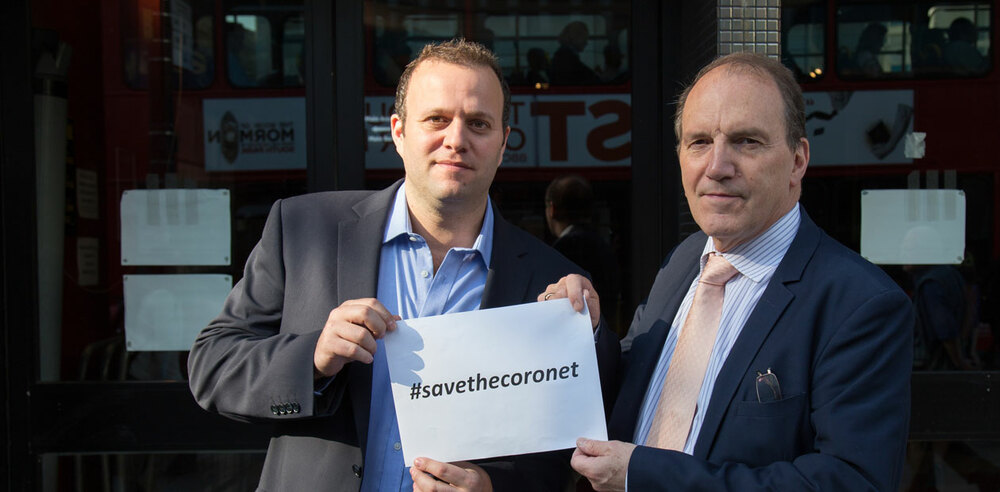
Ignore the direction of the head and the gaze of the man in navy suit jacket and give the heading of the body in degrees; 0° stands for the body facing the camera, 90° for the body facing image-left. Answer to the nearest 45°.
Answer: approximately 45°

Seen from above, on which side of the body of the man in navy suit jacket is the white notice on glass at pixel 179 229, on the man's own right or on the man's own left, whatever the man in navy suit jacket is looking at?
on the man's own right
